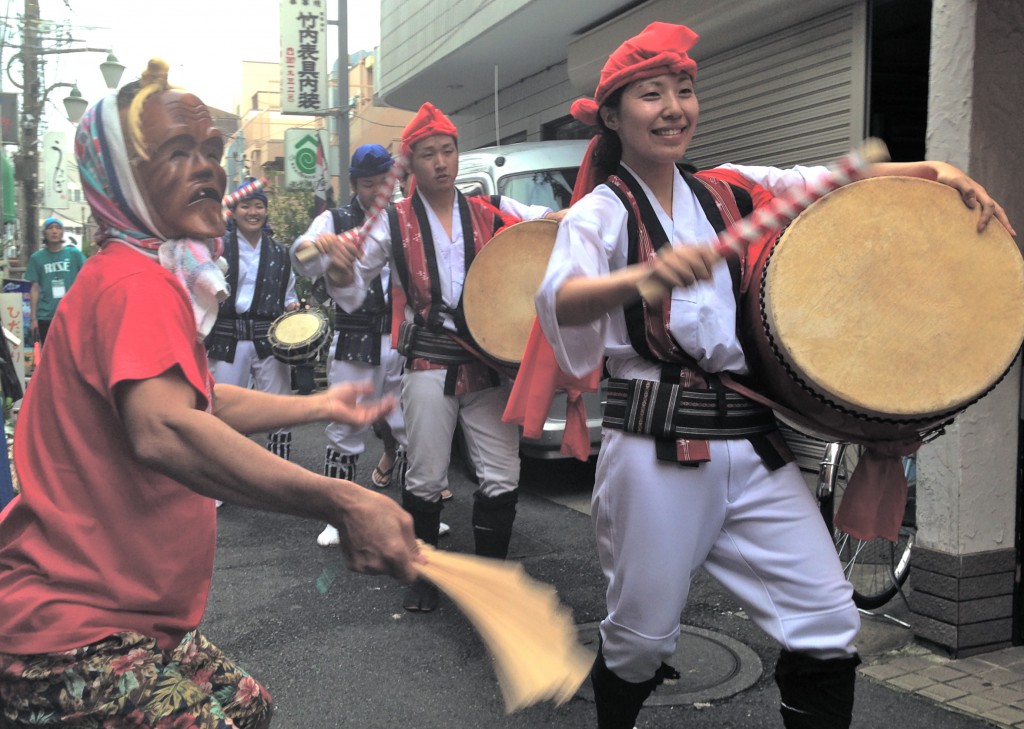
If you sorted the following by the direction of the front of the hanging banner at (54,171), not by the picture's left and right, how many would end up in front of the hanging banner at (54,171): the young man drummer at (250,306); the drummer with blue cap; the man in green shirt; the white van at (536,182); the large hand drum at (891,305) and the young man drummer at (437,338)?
6

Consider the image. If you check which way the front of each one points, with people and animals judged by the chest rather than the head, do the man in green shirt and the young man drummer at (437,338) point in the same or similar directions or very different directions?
same or similar directions

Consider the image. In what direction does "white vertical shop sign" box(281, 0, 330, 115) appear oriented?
toward the camera

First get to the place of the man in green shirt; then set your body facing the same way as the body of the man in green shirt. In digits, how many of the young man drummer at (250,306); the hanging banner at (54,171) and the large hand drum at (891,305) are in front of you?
2

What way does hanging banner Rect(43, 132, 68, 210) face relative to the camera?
toward the camera

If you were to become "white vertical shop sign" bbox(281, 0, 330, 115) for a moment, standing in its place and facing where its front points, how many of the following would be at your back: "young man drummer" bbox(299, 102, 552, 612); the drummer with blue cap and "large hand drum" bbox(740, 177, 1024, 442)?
0

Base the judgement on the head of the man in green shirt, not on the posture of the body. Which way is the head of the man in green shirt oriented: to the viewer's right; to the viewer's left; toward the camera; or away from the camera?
toward the camera

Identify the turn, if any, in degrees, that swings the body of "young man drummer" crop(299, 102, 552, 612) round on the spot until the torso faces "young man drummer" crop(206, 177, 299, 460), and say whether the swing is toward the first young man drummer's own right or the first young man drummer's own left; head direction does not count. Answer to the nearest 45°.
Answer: approximately 135° to the first young man drummer's own right

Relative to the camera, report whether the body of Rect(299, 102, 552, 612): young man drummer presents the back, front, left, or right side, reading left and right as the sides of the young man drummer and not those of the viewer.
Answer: front

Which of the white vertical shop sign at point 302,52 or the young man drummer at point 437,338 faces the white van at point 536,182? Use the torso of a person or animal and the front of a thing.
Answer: the white vertical shop sign

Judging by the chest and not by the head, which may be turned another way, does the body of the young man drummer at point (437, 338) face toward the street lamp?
no

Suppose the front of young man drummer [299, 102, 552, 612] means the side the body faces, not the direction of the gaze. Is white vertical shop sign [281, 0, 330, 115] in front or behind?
behind

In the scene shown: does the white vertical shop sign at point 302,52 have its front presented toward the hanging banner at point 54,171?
no

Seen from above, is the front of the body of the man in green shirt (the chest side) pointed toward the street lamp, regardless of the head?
no

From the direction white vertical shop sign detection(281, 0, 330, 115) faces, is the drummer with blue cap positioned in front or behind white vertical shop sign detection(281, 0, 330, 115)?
in front

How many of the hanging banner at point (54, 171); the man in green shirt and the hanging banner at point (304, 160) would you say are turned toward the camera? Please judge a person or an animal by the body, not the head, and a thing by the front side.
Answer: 3

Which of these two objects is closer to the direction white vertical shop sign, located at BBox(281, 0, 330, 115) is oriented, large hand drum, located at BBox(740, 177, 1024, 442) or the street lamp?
the large hand drum
